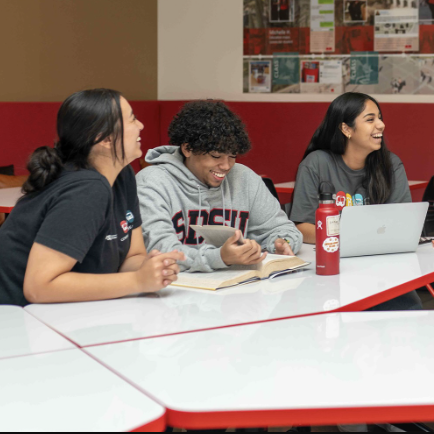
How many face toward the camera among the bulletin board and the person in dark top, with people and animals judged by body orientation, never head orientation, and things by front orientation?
1

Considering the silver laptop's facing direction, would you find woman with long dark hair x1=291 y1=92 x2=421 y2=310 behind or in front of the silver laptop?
in front

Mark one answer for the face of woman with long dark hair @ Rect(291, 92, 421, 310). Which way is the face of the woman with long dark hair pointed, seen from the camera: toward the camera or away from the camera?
toward the camera

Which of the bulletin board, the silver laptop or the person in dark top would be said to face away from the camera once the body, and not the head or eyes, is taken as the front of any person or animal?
the silver laptop

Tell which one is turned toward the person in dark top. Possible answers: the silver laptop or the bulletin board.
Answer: the bulletin board

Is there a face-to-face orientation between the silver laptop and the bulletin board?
yes

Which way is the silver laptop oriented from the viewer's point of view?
away from the camera

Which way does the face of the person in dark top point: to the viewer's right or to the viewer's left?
to the viewer's right

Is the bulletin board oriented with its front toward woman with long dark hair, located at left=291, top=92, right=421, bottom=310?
yes

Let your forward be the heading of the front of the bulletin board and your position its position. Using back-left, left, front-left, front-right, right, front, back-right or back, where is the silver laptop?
front

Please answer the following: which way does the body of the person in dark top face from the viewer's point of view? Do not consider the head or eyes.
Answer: to the viewer's right

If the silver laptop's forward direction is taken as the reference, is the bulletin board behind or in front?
in front

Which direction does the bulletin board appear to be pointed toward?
toward the camera
